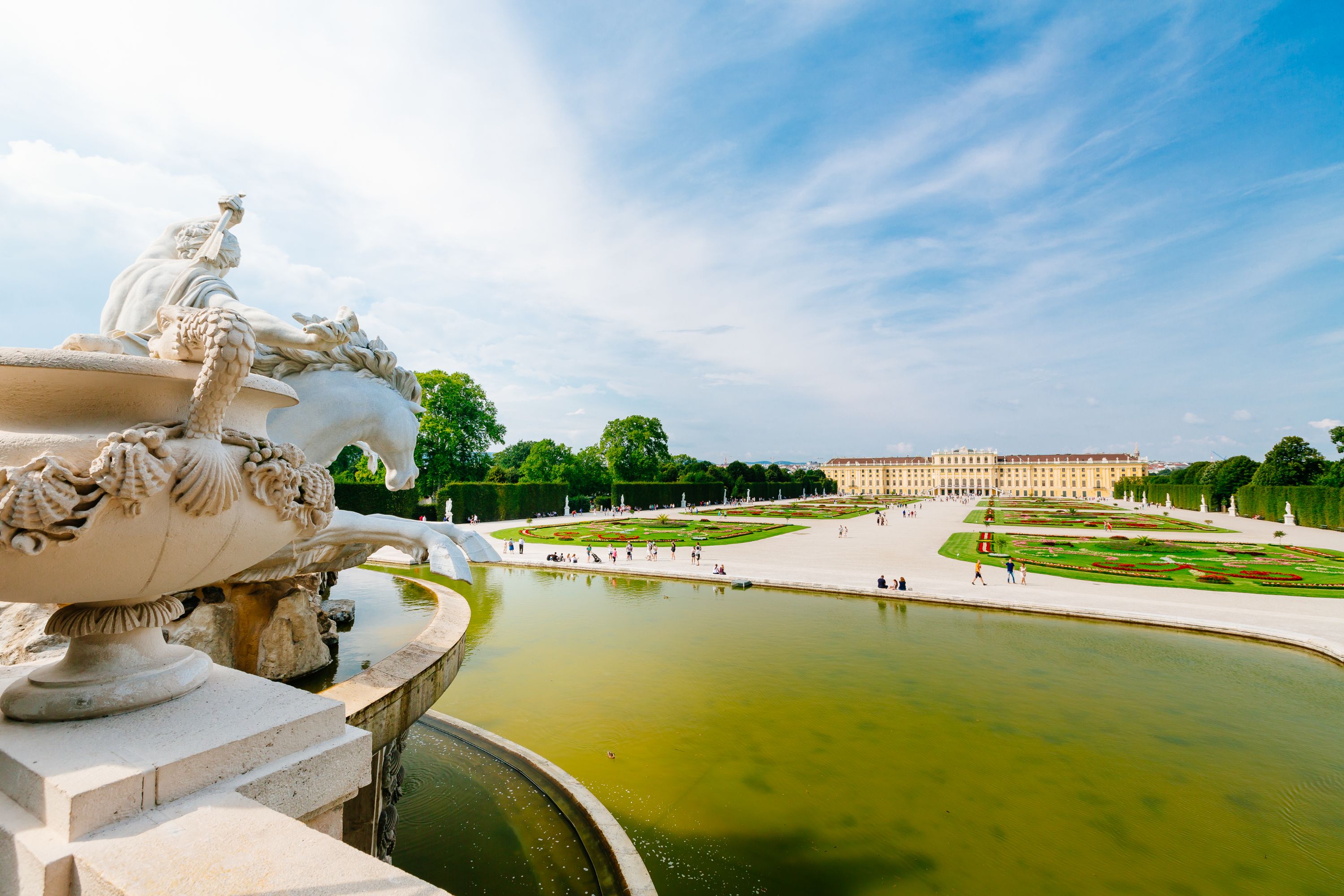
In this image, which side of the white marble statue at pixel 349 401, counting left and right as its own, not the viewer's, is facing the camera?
right

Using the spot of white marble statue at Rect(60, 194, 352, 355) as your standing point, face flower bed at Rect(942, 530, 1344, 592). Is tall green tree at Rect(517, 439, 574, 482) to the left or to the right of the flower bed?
left

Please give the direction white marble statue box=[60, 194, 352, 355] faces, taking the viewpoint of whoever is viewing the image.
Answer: facing away from the viewer and to the right of the viewer

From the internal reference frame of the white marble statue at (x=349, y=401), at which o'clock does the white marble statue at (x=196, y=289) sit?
the white marble statue at (x=196, y=289) is roughly at 5 o'clock from the white marble statue at (x=349, y=401).

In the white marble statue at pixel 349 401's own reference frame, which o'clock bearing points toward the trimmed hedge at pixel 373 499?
The trimmed hedge is roughly at 9 o'clock from the white marble statue.

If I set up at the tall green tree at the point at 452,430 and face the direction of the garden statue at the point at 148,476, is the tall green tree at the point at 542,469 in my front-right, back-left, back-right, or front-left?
back-left

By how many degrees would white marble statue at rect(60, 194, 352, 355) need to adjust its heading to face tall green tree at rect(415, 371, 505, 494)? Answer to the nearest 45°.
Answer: approximately 45° to its left

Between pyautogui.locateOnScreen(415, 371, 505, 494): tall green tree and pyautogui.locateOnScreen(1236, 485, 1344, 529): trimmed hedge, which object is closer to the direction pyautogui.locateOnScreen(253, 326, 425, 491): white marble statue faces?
the trimmed hedge
